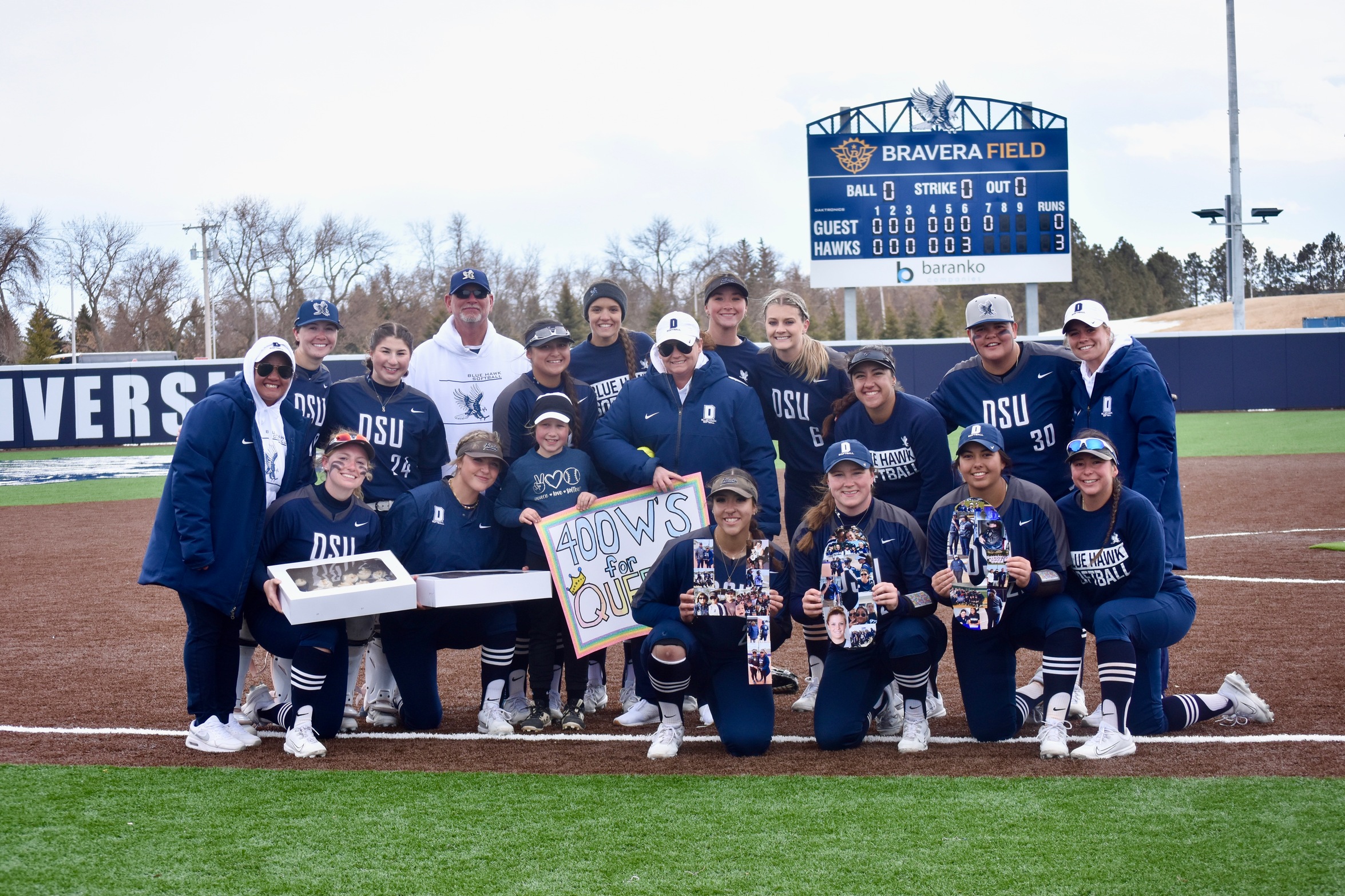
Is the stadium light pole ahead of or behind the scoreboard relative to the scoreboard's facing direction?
behind

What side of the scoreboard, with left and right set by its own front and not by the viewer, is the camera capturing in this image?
front
